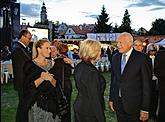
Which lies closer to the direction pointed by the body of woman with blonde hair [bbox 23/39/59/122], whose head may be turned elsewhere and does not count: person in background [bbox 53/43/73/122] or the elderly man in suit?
the elderly man in suit

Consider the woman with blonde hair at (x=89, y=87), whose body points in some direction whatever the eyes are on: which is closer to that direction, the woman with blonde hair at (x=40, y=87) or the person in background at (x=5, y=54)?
the person in background

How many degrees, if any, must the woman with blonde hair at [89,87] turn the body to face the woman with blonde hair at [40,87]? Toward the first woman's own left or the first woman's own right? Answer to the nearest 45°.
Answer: approximately 90° to the first woman's own left

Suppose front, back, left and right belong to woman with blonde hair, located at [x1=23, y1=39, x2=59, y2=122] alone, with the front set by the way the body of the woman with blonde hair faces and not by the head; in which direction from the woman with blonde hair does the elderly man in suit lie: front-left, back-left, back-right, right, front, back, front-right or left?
front-left

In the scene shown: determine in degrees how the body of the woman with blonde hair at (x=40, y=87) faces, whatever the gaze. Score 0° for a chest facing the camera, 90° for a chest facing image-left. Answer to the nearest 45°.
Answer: approximately 315°

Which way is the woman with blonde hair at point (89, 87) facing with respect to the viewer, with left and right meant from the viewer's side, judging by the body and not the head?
facing away from the viewer and to the right of the viewer

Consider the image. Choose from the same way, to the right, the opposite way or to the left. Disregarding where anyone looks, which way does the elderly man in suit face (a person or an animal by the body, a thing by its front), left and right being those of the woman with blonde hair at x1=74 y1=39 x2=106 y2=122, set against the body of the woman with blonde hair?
the opposite way

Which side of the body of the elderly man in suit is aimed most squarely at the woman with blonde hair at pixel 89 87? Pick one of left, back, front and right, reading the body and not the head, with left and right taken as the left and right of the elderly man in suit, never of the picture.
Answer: front

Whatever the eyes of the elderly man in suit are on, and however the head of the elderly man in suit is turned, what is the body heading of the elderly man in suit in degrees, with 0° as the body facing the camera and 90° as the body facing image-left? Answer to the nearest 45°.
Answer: approximately 45°

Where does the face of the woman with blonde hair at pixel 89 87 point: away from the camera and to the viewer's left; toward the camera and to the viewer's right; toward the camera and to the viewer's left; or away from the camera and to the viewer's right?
away from the camera and to the viewer's right

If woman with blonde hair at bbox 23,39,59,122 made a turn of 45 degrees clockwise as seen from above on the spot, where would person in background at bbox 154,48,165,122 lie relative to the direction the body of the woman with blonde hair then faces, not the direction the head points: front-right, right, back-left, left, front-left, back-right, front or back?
back-left

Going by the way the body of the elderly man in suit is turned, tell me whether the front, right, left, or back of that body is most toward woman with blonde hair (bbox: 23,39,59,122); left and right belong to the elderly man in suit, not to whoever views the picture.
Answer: front
